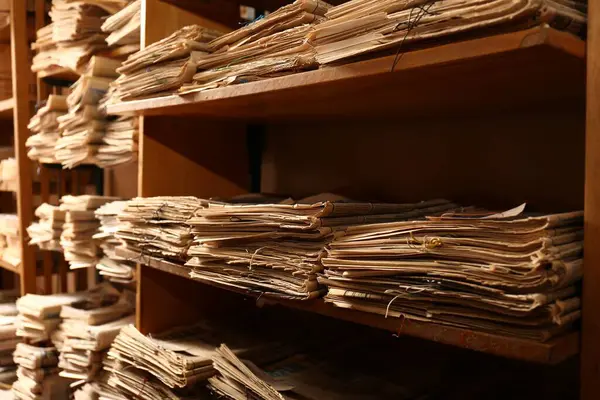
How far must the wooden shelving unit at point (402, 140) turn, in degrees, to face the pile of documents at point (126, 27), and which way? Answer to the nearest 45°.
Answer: approximately 90° to its right

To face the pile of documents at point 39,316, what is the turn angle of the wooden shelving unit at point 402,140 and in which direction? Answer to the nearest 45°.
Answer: approximately 90° to its right

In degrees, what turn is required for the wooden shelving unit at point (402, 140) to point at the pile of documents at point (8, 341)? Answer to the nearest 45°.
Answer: approximately 90° to its right

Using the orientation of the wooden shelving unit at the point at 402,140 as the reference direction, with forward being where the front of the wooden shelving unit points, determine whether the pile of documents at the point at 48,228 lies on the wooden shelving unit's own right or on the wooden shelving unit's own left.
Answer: on the wooden shelving unit's own right

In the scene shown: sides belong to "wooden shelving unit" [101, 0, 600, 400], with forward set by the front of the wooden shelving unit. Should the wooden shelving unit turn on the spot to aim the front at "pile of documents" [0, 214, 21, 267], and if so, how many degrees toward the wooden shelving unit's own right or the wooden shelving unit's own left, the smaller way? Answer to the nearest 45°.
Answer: approximately 90° to the wooden shelving unit's own right

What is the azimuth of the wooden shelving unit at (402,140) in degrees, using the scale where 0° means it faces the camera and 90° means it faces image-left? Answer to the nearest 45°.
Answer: approximately 45°
